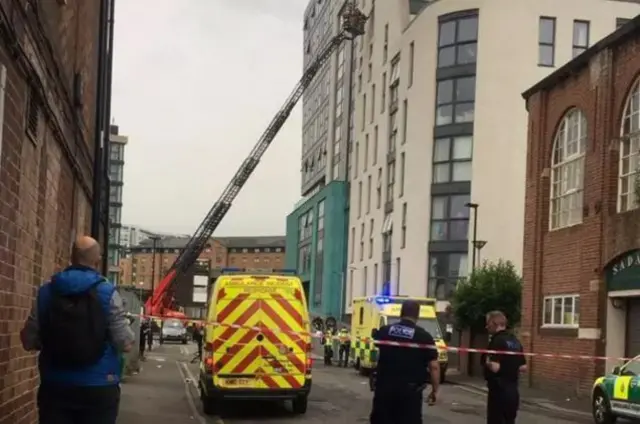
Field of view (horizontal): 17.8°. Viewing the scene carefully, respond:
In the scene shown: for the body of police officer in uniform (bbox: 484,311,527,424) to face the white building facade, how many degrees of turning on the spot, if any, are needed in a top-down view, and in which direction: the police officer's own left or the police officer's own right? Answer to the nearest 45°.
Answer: approximately 45° to the police officer's own right

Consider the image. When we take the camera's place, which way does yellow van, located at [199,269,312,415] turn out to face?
facing away from the viewer

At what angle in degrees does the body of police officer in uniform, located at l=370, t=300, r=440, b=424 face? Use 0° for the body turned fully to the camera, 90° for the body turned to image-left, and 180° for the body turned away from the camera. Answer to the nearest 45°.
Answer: approximately 180°

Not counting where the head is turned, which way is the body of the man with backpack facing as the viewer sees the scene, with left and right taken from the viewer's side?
facing away from the viewer

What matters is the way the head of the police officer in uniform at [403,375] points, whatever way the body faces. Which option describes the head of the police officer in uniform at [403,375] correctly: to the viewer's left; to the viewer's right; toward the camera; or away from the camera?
away from the camera

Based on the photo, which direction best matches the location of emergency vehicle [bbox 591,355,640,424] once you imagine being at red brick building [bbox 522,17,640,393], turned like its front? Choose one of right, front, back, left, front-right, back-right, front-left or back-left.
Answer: front-left

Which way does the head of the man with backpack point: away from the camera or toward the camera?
away from the camera

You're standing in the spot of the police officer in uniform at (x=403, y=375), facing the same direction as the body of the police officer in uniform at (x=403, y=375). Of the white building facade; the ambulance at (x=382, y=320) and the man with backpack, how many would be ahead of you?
2

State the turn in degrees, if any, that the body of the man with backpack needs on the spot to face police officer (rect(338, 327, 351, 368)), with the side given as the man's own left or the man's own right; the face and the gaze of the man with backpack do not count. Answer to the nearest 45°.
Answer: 0° — they already face them

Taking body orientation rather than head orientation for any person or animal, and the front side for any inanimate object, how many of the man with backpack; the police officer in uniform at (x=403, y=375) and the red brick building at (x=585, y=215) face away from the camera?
2

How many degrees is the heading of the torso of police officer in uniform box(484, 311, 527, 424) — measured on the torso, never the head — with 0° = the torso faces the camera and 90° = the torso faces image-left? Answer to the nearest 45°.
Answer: approximately 135°

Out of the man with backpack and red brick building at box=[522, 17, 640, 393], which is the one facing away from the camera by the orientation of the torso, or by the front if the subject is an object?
the man with backpack

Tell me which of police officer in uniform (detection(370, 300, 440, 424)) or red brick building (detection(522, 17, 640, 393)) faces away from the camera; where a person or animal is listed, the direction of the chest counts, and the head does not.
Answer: the police officer in uniform
